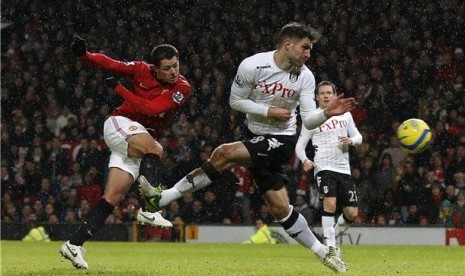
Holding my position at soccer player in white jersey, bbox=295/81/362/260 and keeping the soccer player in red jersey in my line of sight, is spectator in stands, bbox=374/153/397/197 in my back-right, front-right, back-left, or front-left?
back-right

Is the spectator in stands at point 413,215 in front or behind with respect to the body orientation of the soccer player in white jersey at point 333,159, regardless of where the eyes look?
behind

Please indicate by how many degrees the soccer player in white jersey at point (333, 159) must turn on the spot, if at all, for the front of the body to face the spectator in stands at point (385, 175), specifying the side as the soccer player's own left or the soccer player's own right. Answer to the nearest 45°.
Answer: approximately 180°

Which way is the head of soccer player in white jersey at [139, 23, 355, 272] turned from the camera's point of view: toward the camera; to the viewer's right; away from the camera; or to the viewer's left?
to the viewer's right

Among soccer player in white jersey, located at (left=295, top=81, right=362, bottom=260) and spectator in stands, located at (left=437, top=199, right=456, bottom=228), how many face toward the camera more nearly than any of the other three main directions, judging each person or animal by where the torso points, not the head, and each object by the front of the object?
2

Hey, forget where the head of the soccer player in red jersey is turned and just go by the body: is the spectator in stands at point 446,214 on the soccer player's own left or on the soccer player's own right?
on the soccer player's own left

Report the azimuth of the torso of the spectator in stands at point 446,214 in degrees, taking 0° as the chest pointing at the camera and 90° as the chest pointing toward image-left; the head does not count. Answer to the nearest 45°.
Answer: approximately 0°
